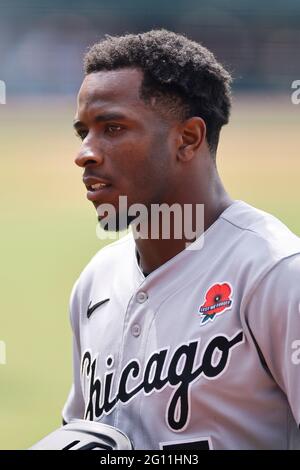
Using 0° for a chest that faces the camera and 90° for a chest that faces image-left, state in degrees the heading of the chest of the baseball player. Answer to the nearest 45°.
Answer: approximately 45°
